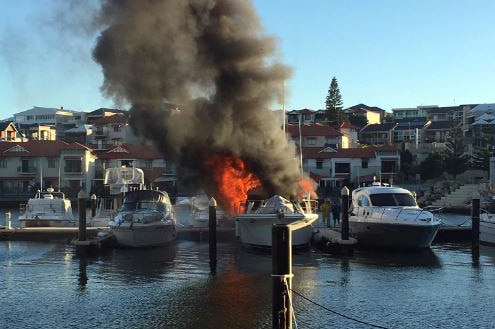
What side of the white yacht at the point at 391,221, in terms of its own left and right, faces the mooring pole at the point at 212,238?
right

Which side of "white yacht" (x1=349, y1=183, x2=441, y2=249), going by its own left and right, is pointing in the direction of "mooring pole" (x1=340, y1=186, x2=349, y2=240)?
right

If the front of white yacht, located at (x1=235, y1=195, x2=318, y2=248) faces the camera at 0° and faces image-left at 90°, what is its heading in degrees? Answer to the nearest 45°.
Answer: approximately 0°

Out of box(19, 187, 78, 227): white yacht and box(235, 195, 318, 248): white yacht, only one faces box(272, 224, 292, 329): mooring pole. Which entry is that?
box(235, 195, 318, 248): white yacht

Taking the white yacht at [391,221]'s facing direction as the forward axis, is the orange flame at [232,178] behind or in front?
behind

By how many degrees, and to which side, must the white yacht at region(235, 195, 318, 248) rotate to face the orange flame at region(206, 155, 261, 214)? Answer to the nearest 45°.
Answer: approximately 180°

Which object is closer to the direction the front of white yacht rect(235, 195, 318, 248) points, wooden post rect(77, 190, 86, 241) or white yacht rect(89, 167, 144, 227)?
the wooden post
